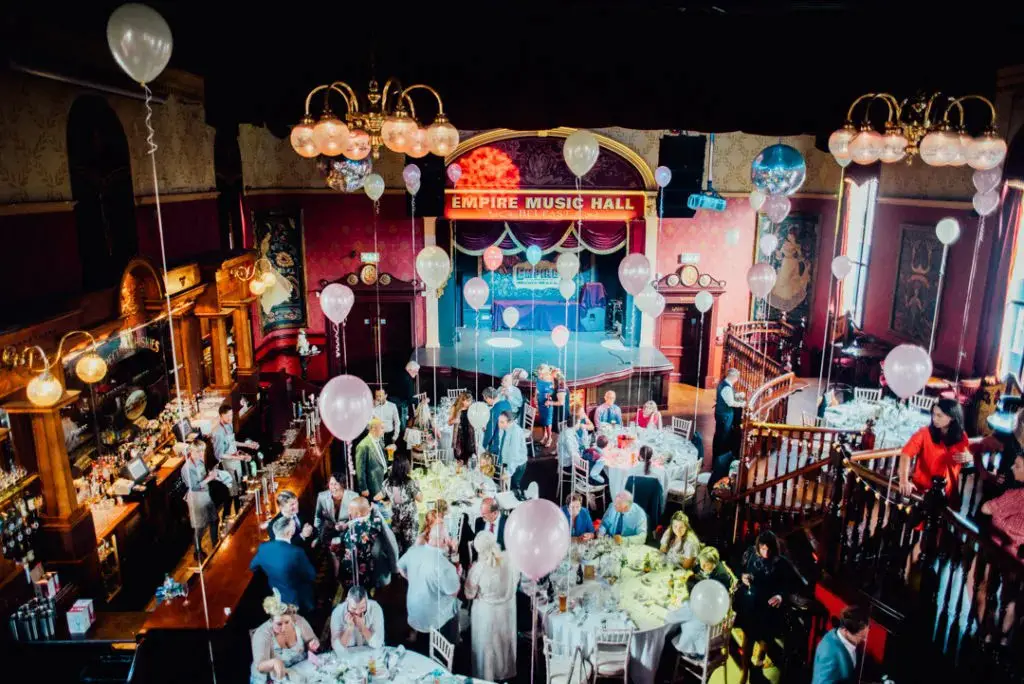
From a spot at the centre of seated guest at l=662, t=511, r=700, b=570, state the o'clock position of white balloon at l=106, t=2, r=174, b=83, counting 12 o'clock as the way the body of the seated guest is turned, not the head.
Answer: The white balloon is roughly at 12 o'clock from the seated guest.

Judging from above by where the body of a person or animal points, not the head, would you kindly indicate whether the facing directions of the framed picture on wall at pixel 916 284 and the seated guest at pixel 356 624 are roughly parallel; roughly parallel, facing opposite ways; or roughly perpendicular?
roughly perpendicular

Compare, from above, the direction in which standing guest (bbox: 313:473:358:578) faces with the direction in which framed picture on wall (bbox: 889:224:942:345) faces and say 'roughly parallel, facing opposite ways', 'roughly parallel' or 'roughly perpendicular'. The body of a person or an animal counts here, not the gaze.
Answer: roughly perpendicular

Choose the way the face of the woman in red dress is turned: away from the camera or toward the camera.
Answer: toward the camera

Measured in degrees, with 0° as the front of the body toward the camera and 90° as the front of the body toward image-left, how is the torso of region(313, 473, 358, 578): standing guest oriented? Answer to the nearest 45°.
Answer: approximately 0°

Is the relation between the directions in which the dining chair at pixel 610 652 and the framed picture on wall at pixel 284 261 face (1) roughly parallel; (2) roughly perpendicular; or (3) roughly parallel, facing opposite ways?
roughly parallel, facing opposite ways

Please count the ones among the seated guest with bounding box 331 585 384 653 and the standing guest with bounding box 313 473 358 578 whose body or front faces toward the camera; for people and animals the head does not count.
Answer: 2

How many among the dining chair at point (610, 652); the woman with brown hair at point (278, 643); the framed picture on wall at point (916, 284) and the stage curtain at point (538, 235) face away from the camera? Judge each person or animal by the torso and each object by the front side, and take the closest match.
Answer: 1

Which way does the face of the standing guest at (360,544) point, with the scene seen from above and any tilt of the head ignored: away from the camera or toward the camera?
away from the camera

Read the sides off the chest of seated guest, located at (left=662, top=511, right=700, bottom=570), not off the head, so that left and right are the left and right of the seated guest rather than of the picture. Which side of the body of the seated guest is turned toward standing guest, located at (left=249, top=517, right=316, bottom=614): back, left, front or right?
front

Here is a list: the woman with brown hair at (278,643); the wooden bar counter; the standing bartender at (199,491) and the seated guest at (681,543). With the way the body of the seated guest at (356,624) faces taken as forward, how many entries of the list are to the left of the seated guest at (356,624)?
1

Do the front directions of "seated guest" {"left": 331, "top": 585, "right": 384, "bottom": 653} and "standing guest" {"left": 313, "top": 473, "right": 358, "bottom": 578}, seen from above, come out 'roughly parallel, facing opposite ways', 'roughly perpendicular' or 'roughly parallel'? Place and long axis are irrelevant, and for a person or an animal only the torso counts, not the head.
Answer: roughly parallel

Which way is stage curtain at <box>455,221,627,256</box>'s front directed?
toward the camera

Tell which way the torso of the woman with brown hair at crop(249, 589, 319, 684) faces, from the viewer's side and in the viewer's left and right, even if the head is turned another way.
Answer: facing the viewer and to the right of the viewer

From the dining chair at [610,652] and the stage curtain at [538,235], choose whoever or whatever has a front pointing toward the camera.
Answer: the stage curtain

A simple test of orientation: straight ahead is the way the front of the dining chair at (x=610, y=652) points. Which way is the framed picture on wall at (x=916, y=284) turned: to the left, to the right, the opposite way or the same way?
to the left

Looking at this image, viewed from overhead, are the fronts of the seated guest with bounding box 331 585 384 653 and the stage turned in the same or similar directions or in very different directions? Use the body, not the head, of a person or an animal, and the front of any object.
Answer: same or similar directions

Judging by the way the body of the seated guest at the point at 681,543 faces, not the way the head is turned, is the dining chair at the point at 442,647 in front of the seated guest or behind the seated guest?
in front

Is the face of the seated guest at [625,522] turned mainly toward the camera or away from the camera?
toward the camera

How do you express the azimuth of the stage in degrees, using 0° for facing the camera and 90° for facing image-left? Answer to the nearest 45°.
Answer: approximately 0°

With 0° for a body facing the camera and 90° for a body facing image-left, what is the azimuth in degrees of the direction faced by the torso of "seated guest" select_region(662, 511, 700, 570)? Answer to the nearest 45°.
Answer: approximately 45°
